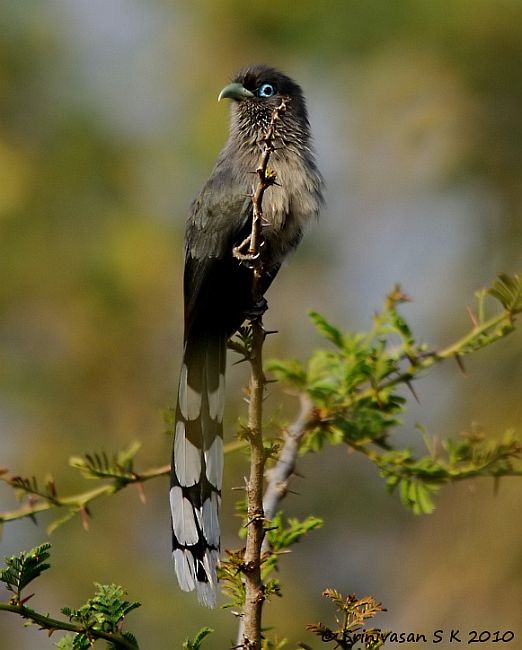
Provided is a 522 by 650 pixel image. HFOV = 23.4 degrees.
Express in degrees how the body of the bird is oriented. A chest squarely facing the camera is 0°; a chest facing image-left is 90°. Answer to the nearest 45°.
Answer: approximately 315°
